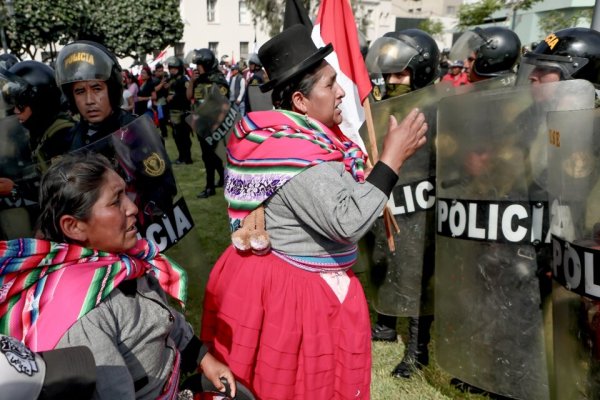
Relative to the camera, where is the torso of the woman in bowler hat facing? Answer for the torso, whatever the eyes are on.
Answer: to the viewer's right

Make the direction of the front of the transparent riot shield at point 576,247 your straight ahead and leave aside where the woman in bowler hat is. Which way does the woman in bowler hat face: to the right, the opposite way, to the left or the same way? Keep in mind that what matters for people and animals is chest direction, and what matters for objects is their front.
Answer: the opposite way

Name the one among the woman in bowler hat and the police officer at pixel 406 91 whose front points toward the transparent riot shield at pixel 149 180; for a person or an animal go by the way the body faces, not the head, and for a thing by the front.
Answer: the police officer

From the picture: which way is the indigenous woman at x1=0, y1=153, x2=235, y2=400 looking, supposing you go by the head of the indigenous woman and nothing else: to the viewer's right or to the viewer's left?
to the viewer's right

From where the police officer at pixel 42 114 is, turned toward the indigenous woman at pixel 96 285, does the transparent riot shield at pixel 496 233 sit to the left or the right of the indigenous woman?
left

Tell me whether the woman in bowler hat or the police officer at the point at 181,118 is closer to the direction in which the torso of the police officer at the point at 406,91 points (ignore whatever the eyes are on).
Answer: the woman in bowler hat

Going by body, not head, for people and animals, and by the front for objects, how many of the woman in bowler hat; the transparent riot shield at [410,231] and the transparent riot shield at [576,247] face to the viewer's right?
1

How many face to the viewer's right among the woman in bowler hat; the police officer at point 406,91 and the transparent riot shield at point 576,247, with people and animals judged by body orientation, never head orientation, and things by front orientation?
1

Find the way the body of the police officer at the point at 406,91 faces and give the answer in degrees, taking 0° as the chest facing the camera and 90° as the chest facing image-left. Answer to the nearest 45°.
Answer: approximately 45°

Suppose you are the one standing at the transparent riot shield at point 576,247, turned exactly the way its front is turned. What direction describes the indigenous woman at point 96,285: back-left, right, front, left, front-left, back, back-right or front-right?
front

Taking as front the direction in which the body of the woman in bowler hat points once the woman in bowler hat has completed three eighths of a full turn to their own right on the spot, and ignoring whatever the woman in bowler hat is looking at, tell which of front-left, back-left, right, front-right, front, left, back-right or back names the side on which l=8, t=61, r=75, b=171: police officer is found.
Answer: right

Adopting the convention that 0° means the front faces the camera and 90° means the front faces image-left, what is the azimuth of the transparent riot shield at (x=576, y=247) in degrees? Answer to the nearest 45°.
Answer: approximately 45°

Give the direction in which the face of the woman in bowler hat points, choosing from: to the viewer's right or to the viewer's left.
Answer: to the viewer's right

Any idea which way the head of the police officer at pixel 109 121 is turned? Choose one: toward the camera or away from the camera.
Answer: toward the camera

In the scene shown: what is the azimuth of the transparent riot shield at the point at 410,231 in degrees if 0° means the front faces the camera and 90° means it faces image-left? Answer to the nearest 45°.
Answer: approximately 45°

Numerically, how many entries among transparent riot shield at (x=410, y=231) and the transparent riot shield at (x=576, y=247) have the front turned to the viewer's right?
0

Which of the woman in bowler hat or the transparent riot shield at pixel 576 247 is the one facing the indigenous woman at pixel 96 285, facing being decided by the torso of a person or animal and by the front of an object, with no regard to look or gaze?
the transparent riot shield

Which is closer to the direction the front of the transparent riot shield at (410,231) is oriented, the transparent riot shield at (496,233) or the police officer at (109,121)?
the police officer
